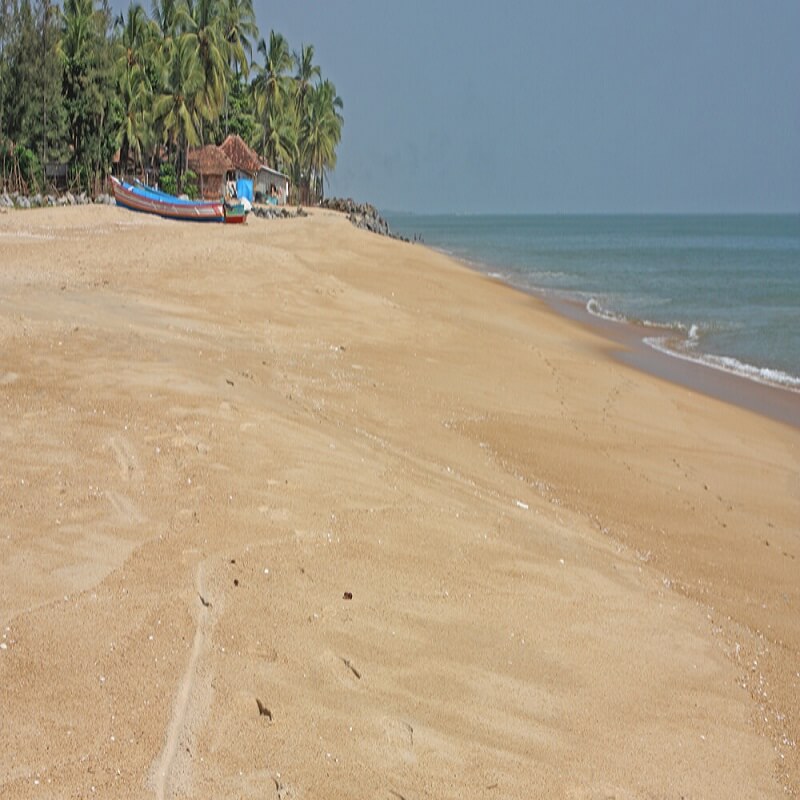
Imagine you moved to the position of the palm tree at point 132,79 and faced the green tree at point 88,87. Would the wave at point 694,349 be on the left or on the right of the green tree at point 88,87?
left

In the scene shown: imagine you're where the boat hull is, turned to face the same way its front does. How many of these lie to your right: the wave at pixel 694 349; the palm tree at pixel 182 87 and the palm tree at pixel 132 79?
2

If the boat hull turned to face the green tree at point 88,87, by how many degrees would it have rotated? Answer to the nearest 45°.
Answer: approximately 90° to its right

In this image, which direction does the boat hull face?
to the viewer's left

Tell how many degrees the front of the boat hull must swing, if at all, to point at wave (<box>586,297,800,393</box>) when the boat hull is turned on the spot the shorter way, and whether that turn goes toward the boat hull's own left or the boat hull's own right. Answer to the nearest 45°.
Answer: approximately 135° to the boat hull's own left

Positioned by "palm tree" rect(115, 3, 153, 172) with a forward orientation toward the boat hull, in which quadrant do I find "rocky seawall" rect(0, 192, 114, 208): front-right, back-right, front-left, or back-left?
front-right

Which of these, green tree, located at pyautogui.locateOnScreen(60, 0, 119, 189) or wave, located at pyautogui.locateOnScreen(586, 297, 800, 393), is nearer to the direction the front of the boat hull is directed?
the green tree

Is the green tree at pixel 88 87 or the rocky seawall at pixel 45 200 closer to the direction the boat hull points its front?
the rocky seawall

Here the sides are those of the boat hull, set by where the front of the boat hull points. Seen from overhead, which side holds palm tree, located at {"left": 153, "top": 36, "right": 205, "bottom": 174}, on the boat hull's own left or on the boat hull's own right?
on the boat hull's own right

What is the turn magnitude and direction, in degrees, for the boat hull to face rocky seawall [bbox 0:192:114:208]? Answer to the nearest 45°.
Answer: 0° — it already faces it

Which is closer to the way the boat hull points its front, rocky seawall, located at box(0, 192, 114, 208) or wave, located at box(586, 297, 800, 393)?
the rocky seawall

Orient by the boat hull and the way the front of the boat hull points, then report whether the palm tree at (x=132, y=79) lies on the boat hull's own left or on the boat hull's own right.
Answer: on the boat hull's own right
